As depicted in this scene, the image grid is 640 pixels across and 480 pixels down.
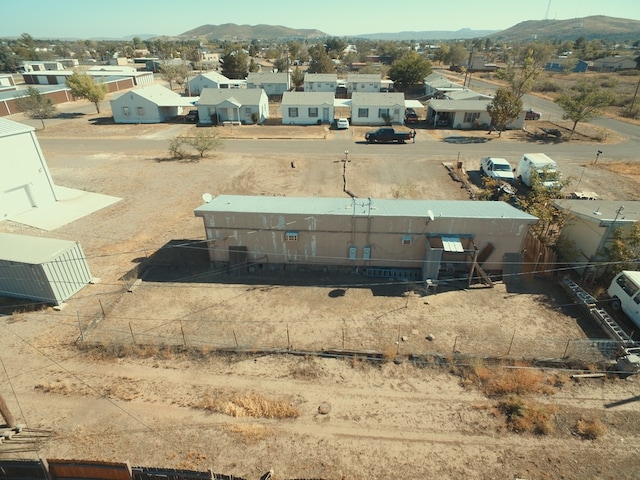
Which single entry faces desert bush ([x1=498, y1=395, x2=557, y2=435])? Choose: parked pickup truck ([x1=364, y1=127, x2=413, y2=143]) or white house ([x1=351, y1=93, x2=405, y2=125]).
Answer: the white house

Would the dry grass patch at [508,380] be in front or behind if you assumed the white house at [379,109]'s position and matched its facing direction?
in front

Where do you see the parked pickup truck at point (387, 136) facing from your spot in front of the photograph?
facing to the left of the viewer

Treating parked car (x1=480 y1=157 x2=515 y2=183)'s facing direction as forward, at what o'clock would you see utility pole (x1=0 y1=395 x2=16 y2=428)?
The utility pole is roughly at 2 o'clock from the parked car.

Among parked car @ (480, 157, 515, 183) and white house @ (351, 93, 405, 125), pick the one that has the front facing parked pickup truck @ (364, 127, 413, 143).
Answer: the white house

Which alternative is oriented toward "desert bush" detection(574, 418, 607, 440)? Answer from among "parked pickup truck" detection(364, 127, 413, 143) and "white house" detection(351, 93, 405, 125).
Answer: the white house

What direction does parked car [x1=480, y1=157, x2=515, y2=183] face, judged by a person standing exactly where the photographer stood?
facing the viewer and to the right of the viewer

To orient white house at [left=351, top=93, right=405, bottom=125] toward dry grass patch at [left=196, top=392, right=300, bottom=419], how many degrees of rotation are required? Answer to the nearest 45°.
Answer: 0° — it already faces it

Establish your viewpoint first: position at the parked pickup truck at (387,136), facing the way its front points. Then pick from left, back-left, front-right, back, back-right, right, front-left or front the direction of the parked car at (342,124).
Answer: front-right

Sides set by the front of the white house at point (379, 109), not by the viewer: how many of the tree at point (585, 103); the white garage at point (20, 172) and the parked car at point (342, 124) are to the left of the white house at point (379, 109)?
1

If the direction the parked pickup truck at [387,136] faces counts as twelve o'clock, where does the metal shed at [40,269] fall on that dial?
The metal shed is roughly at 10 o'clock from the parked pickup truck.
